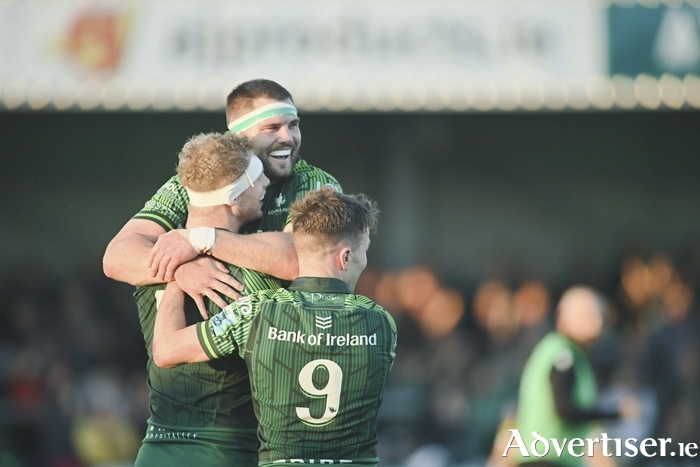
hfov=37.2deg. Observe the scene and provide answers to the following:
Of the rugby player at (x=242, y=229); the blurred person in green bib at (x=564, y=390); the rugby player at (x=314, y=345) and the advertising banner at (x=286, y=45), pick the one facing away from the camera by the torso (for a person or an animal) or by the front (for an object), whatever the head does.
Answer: the rugby player at (x=314, y=345)

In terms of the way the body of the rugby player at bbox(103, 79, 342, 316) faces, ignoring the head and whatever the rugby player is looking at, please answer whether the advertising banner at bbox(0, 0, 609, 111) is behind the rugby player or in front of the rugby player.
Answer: behind

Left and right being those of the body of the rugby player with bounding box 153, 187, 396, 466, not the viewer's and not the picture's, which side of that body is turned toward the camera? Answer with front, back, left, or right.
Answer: back

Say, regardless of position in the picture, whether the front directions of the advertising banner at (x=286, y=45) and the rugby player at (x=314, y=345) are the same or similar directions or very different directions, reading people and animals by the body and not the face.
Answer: very different directions

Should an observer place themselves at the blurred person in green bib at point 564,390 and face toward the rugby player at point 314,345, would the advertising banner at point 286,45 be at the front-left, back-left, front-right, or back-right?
back-right

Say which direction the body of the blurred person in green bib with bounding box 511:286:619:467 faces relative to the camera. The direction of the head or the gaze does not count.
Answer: to the viewer's right

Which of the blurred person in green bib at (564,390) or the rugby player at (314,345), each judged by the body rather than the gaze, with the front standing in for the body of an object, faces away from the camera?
the rugby player

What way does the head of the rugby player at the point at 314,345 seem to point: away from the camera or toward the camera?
away from the camera
